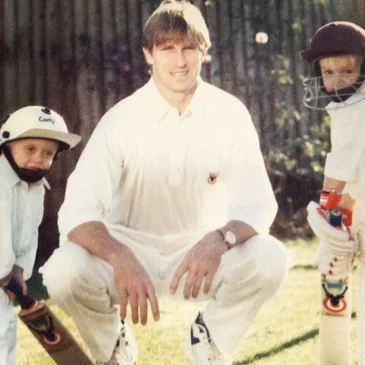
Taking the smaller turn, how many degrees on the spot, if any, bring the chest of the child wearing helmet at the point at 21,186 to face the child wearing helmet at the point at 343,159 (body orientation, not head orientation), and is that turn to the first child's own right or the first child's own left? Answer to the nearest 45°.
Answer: approximately 45° to the first child's own left

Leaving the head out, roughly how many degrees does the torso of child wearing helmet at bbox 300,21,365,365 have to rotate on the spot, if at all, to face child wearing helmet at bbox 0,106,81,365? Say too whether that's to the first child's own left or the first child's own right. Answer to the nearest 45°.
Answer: approximately 45° to the first child's own right

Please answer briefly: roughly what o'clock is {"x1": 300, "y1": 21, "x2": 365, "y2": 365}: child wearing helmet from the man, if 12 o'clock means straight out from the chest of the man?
The child wearing helmet is roughly at 9 o'clock from the man.

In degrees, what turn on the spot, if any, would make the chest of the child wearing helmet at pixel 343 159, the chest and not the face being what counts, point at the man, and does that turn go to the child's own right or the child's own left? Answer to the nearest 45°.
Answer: approximately 45° to the child's own right

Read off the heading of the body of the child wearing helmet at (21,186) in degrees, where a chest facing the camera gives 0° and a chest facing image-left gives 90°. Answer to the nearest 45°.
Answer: approximately 315°

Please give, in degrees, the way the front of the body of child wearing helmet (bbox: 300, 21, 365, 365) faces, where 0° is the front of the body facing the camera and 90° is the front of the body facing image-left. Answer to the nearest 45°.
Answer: approximately 45°
